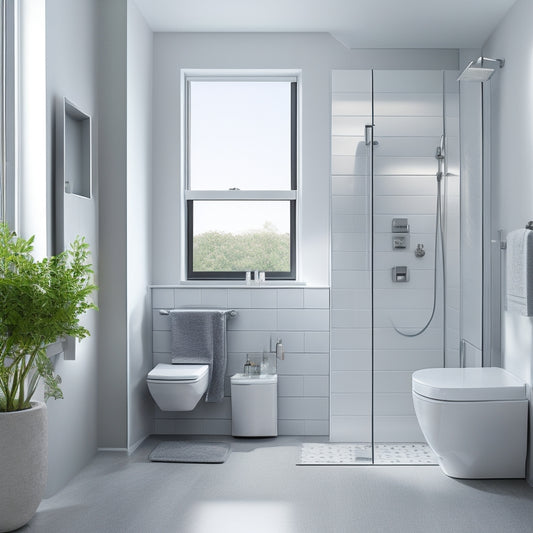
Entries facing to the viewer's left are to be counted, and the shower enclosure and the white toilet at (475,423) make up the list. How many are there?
1

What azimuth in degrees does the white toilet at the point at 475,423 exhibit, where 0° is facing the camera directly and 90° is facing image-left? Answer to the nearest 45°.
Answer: approximately 90°

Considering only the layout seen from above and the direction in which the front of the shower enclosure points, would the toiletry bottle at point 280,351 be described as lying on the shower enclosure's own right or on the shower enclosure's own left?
on the shower enclosure's own right

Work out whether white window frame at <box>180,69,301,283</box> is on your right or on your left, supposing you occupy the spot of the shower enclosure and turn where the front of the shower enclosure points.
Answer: on your right

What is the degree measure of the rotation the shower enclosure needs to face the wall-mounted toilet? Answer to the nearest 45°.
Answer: approximately 90° to its right

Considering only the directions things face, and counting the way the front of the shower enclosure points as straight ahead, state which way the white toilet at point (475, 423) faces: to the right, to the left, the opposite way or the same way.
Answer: to the right
